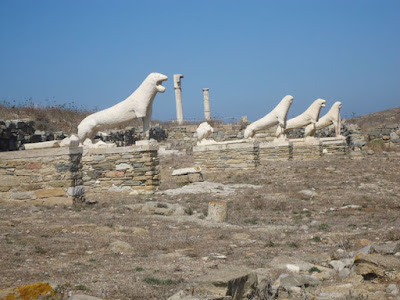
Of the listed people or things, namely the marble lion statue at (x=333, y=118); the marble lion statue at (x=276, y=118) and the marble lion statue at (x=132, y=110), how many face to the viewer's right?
3

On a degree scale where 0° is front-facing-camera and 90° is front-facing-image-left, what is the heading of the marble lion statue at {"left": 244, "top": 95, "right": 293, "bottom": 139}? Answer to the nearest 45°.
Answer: approximately 270°

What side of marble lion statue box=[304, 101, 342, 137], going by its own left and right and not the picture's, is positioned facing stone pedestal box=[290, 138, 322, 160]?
right

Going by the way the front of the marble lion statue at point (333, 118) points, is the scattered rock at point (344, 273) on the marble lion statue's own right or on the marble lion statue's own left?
on the marble lion statue's own right

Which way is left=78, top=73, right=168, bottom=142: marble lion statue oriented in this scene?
to the viewer's right

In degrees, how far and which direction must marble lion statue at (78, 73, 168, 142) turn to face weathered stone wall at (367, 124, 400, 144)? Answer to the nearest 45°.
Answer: approximately 45° to its left

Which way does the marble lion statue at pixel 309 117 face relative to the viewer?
to the viewer's right

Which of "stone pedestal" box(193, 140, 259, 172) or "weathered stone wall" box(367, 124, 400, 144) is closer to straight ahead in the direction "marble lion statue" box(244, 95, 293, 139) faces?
the weathered stone wall

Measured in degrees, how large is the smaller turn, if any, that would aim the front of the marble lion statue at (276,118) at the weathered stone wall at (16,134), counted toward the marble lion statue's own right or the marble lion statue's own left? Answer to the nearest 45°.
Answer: approximately 135° to the marble lion statue's own right

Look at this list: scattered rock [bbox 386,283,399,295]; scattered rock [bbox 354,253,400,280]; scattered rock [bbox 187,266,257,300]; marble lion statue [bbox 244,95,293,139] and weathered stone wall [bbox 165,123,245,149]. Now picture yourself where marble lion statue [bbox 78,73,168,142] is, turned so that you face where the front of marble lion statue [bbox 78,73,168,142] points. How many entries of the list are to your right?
3

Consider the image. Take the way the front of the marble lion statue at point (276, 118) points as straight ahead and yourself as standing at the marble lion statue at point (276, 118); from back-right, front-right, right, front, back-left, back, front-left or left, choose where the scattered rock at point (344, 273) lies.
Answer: right

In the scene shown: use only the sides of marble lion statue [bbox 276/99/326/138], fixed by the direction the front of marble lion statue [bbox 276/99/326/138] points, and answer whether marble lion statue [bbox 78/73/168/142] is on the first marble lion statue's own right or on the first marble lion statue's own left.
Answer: on the first marble lion statue's own right

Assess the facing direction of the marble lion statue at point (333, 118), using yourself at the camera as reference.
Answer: facing to the right of the viewer

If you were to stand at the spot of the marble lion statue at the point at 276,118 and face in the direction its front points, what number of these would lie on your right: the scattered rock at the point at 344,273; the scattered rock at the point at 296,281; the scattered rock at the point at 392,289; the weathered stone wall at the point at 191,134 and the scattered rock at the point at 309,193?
4

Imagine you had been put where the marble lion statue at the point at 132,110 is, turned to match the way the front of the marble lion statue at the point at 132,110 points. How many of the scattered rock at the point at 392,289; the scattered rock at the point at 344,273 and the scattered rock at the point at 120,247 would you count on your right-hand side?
3

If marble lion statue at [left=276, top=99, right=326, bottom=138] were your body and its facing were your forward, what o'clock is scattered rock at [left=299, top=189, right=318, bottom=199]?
The scattered rock is roughly at 3 o'clock from the marble lion statue.
